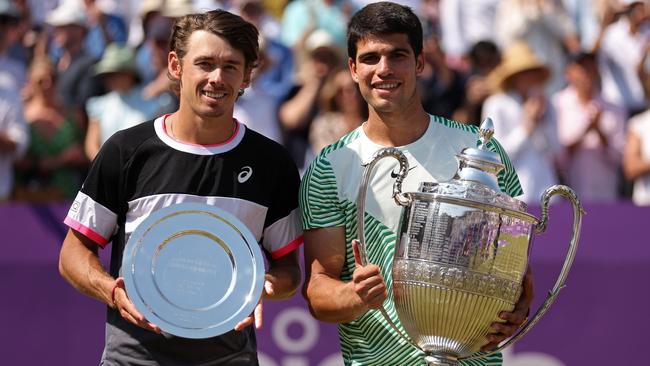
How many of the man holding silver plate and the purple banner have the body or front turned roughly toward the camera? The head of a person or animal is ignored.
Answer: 2

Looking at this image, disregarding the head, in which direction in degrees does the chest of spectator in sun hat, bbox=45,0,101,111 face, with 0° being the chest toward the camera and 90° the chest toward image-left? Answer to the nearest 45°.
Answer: approximately 45°

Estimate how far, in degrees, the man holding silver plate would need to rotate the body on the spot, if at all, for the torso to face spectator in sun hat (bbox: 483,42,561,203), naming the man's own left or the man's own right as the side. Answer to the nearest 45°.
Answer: approximately 135° to the man's own left

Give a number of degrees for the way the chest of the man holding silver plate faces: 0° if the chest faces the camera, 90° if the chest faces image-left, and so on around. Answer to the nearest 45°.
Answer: approximately 0°
